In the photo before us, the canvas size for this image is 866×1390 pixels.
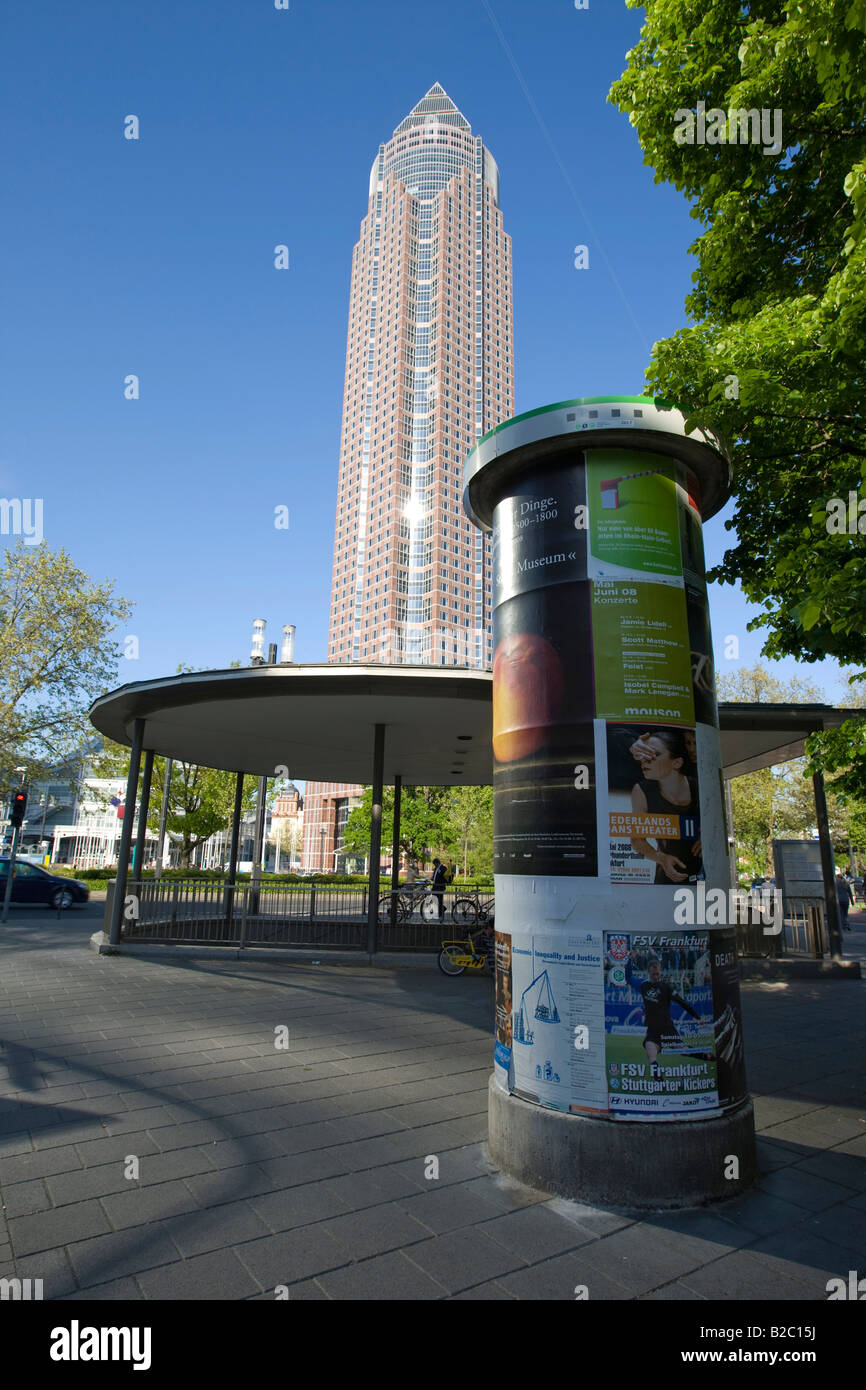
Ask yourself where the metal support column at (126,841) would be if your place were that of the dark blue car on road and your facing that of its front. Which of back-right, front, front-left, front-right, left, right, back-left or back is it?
right

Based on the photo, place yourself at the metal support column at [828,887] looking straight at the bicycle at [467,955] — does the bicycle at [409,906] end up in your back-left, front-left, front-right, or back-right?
front-right

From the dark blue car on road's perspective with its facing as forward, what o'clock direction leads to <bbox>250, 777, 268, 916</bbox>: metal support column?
The metal support column is roughly at 2 o'clock from the dark blue car on road.

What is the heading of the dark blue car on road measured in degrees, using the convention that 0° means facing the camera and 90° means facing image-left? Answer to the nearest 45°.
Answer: approximately 270°

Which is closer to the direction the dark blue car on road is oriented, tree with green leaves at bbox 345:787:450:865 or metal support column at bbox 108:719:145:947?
the tree with green leaves

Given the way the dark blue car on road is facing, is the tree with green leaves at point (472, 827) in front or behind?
in front

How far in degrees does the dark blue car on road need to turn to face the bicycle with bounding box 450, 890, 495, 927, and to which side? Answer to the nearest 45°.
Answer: approximately 45° to its right

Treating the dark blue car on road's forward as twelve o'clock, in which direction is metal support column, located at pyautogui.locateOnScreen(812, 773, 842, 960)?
The metal support column is roughly at 2 o'clock from the dark blue car on road.
